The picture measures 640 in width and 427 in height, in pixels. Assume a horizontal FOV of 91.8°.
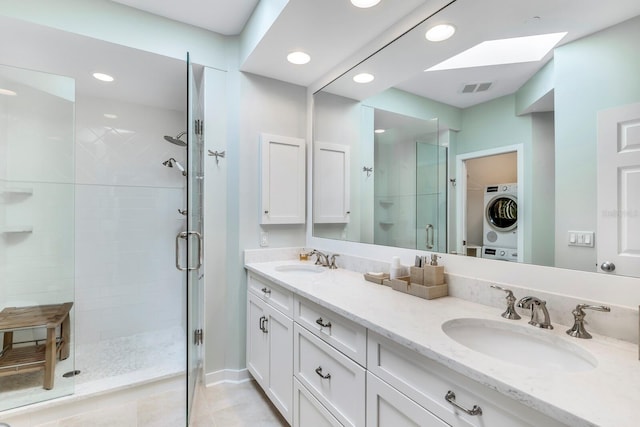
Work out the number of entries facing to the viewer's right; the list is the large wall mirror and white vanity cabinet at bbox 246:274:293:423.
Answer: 0

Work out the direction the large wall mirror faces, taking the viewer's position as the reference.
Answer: facing the viewer and to the left of the viewer

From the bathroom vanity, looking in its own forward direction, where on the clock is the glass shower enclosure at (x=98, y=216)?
The glass shower enclosure is roughly at 2 o'clock from the bathroom vanity.

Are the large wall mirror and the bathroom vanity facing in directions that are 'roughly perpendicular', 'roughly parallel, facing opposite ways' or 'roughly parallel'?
roughly parallel

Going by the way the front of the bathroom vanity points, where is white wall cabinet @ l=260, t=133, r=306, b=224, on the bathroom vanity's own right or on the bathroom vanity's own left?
on the bathroom vanity's own right

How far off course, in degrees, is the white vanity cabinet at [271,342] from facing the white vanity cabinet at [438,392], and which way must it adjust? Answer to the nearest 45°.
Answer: approximately 90° to its left
